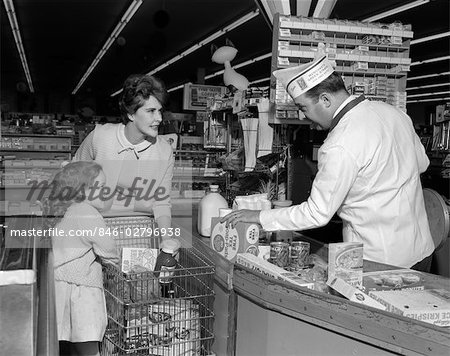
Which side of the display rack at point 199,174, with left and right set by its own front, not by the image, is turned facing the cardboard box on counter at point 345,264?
front

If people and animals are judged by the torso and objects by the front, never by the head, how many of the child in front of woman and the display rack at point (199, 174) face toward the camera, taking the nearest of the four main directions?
1

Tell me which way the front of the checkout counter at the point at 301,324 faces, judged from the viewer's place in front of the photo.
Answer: facing the viewer and to the left of the viewer

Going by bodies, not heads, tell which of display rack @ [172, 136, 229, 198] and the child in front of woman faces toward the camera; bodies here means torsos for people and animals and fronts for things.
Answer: the display rack

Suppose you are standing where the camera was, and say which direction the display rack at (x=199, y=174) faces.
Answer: facing the viewer

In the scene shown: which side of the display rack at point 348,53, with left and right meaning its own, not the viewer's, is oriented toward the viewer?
front

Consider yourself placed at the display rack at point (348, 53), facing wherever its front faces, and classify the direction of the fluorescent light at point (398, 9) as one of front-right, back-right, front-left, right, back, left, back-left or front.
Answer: back

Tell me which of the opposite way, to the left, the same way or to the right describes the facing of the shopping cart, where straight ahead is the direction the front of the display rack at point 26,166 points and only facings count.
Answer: the same way

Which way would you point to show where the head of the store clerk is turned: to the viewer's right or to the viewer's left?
to the viewer's left
